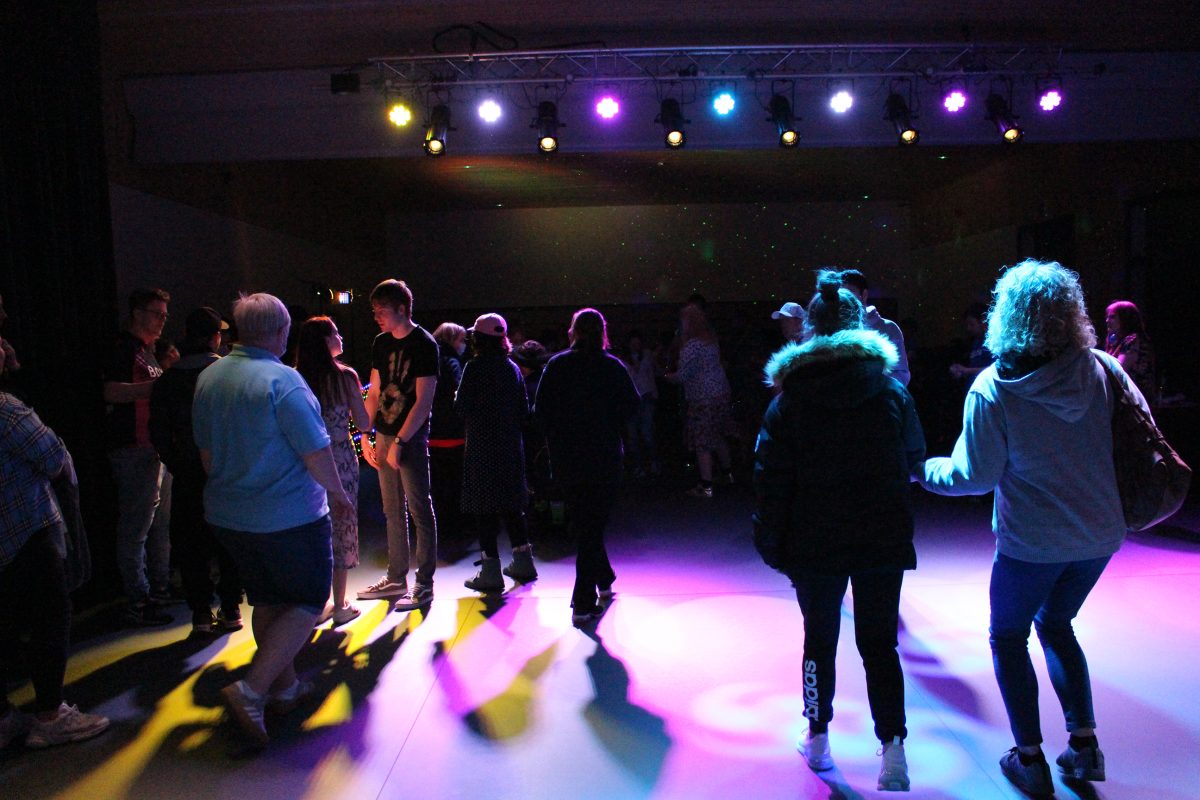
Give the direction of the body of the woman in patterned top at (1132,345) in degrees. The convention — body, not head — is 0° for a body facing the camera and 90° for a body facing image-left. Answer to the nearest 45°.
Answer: approximately 90°

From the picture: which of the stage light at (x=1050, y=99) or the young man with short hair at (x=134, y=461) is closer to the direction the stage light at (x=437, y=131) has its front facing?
the young man with short hair

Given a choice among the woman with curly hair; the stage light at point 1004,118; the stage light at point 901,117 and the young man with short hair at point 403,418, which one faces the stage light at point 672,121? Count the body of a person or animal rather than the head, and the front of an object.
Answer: the woman with curly hair

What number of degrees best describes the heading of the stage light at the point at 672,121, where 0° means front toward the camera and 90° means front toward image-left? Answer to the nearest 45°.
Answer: approximately 0°

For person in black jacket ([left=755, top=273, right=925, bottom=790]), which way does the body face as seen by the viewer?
away from the camera

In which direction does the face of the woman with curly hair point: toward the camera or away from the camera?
away from the camera

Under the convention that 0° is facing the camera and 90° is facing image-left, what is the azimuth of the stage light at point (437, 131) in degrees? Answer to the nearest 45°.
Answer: approximately 0°

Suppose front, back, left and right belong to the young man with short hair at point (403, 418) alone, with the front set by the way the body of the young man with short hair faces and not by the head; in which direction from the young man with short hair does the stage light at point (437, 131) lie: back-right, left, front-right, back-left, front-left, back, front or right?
back-right

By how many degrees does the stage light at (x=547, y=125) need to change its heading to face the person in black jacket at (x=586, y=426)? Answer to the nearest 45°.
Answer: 0° — it already faces them
